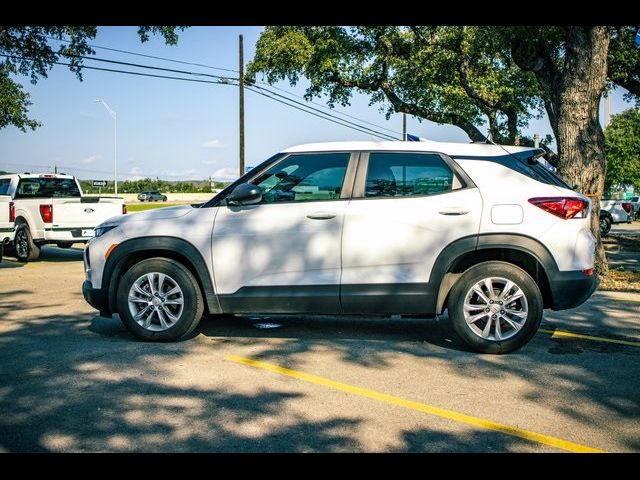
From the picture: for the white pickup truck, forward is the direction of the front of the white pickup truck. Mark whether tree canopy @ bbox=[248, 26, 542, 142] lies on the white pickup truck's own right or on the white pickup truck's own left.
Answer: on the white pickup truck's own right

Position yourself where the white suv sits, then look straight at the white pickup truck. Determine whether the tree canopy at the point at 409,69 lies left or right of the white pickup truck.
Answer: right

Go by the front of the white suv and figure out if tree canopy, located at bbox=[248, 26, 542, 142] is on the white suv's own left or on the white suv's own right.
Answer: on the white suv's own right

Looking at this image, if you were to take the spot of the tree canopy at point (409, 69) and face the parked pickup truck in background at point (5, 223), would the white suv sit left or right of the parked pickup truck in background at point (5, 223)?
left

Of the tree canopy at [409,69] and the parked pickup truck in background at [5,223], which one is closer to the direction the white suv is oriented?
the parked pickup truck in background

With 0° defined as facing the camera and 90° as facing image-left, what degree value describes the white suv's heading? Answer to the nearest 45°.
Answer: approximately 90°

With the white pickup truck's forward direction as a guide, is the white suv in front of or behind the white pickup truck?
behind

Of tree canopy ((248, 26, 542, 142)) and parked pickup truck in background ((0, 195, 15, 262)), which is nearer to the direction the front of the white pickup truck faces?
the parked pickup truck in background

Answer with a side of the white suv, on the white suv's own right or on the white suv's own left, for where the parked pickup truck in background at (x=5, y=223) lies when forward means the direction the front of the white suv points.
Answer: on the white suv's own right

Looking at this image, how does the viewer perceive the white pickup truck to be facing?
facing away from the viewer and to the left of the viewer

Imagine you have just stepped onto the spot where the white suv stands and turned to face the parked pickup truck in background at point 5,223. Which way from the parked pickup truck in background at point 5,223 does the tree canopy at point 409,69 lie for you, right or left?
right
